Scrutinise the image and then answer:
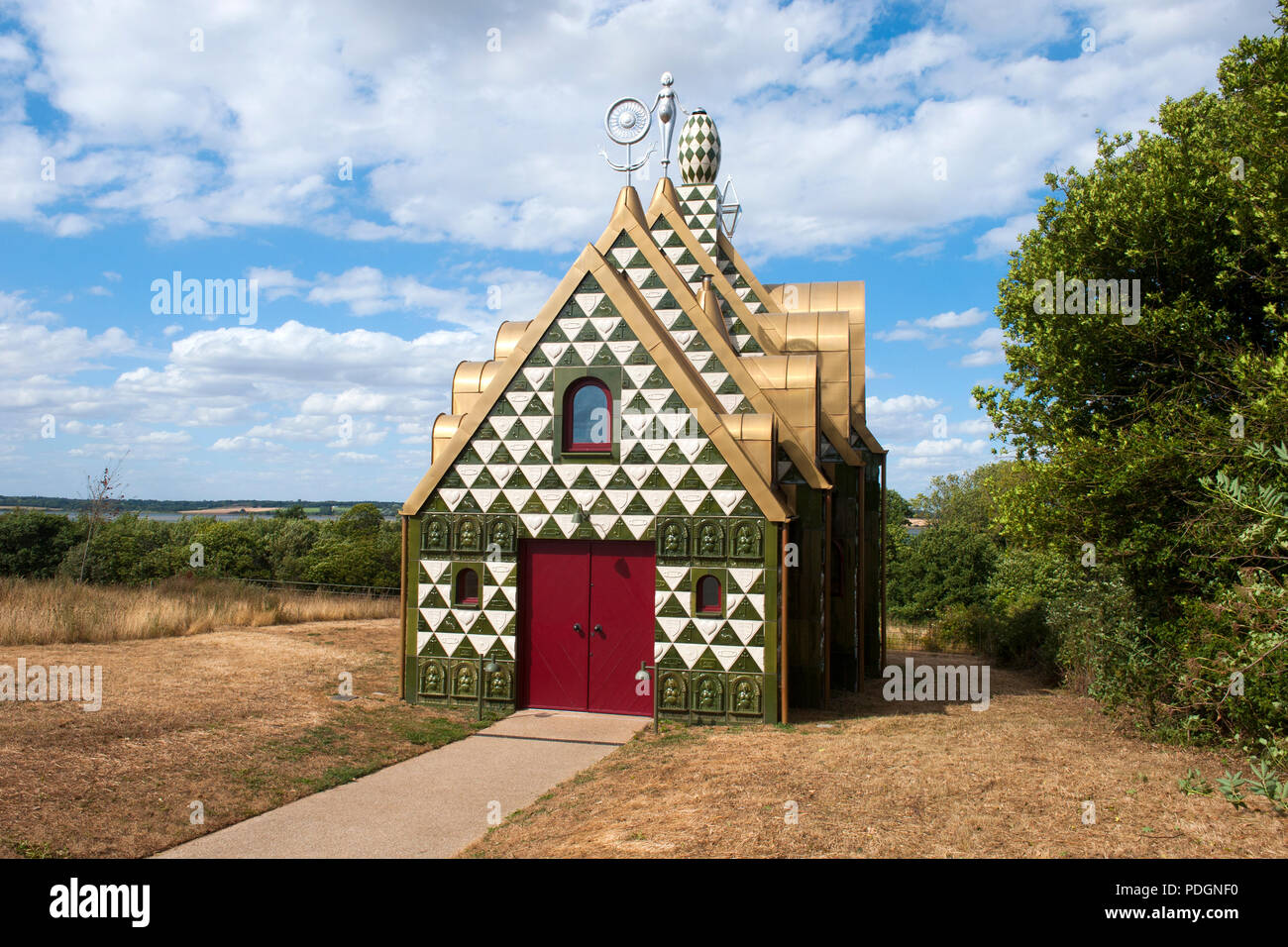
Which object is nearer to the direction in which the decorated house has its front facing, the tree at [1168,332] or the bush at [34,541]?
the tree

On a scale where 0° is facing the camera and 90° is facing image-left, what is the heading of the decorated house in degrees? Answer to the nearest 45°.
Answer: approximately 0°

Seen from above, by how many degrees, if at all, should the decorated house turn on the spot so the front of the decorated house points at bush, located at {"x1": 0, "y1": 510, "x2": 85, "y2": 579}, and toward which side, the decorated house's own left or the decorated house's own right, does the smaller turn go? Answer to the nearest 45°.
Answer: approximately 135° to the decorated house's own right

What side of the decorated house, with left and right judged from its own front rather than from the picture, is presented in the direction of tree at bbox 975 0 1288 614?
left

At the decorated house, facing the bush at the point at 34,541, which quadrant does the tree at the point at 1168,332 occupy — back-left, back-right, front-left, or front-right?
back-right
